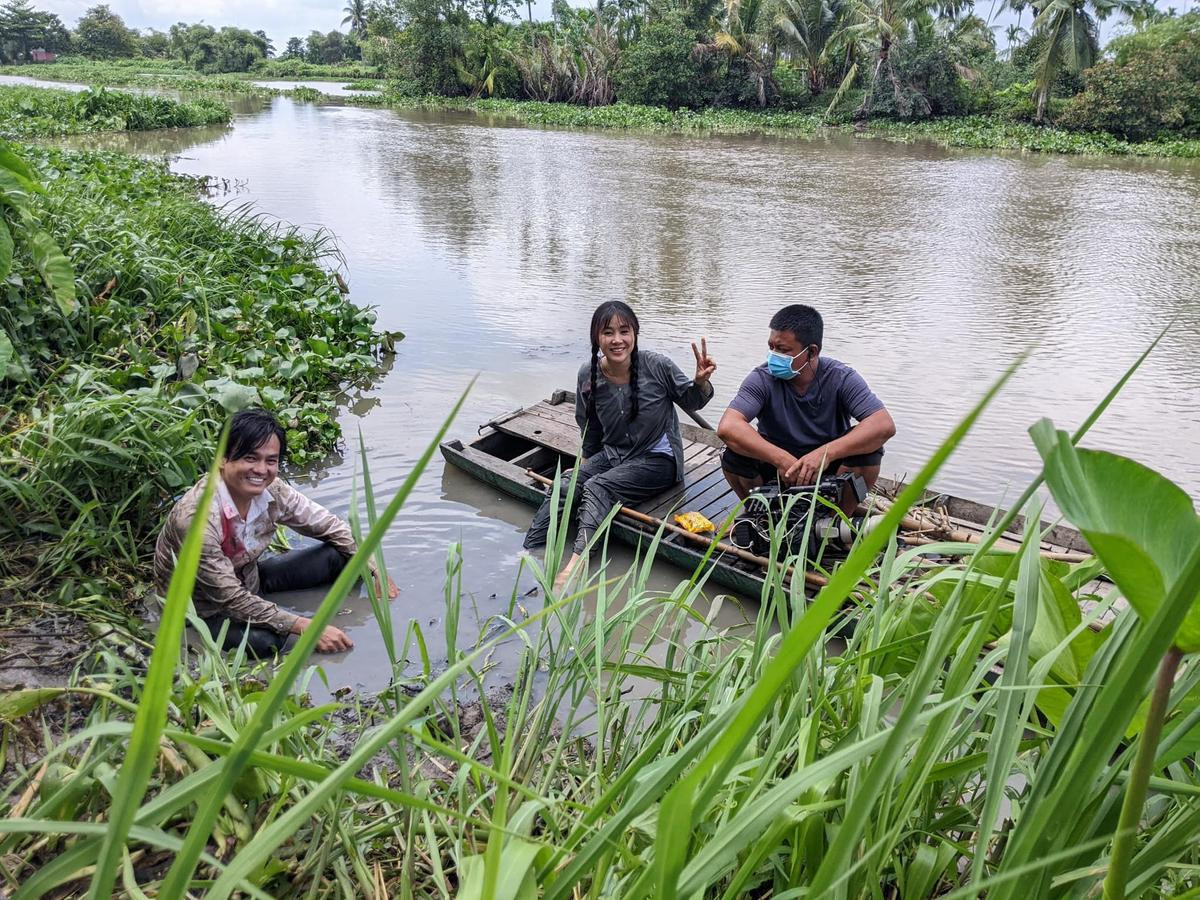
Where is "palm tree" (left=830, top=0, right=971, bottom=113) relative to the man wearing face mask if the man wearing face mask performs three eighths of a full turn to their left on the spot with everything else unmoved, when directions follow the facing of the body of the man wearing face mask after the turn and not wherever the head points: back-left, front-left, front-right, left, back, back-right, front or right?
front-left

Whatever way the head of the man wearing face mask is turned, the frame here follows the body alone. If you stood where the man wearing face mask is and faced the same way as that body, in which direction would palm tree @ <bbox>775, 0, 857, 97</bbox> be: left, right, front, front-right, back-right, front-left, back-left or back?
back

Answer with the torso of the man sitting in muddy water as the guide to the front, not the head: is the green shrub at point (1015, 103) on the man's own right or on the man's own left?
on the man's own left

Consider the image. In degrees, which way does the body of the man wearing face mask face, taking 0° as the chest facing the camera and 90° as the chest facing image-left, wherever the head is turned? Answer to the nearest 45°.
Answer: approximately 0°

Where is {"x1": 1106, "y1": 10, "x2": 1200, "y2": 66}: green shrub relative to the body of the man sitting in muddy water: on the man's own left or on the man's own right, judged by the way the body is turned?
on the man's own left

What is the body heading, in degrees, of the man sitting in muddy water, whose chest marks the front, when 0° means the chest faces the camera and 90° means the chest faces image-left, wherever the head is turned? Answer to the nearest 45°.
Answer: approximately 315°

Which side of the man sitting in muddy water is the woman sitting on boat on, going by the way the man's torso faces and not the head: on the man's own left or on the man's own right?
on the man's own left

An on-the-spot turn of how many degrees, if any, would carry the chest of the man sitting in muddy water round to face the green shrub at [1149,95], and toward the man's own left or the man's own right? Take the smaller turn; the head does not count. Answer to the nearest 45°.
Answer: approximately 90° to the man's own left
